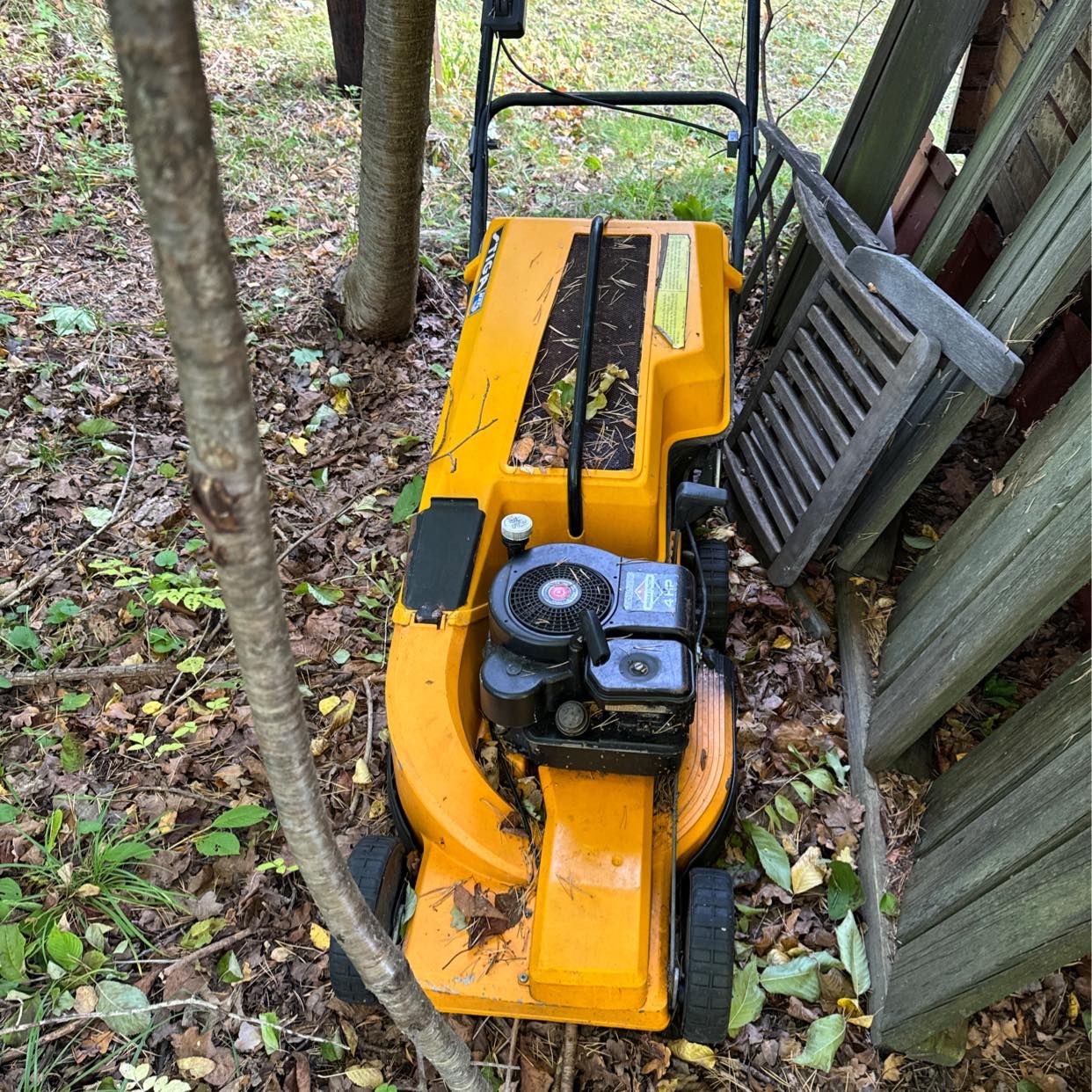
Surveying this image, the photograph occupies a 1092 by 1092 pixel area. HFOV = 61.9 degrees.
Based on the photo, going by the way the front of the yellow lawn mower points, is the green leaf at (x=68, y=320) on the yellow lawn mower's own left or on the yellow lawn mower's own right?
on the yellow lawn mower's own right

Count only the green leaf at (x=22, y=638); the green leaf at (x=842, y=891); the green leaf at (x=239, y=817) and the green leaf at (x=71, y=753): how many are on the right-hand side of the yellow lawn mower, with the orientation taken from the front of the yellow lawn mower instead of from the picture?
3

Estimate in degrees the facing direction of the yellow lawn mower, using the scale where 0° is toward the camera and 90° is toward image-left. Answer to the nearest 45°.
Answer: approximately 0°

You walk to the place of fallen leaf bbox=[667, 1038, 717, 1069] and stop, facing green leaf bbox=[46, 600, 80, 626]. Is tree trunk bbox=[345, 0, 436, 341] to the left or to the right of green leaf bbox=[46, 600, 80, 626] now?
right

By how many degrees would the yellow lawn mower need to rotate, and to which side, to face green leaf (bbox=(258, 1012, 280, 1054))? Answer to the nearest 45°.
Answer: approximately 45° to its right

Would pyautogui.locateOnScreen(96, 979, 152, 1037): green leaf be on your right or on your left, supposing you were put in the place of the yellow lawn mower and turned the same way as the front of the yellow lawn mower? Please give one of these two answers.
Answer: on your right

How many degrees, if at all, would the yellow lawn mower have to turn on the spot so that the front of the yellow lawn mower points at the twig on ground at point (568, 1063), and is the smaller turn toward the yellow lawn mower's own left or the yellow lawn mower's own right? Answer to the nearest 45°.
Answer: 0° — it already faces it

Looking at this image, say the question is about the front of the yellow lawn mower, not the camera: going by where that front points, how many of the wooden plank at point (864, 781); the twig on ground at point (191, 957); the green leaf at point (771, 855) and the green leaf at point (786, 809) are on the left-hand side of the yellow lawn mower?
3

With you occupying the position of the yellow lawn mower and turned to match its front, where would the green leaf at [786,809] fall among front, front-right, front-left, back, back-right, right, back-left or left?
left

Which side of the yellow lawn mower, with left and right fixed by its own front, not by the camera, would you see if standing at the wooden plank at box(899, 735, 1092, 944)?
left

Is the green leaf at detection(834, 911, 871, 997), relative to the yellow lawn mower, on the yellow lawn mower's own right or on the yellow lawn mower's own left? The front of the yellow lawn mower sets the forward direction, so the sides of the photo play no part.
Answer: on the yellow lawn mower's own left

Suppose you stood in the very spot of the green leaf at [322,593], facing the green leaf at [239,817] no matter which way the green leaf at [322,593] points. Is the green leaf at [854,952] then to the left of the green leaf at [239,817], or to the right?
left

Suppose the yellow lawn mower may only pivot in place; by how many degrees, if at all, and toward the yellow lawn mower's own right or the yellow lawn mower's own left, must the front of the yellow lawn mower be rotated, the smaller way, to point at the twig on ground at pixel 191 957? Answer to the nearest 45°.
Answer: approximately 45° to the yellow lawn mower's own right

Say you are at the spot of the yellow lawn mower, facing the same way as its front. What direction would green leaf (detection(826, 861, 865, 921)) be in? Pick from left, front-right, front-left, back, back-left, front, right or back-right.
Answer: left

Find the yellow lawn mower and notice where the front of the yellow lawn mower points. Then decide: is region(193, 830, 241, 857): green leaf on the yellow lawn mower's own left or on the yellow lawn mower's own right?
on the yellow lawn mower's own right

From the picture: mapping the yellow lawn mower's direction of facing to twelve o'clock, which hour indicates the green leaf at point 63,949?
The green leaf is roughly at 2 o'clock from the yellow lawn mower.

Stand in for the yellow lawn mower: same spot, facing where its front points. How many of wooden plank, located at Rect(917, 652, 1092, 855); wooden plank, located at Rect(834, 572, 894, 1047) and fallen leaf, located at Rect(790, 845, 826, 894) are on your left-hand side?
3

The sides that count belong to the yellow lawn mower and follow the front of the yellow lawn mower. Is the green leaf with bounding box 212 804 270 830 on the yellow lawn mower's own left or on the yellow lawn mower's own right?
on the yellow lawn mower's own right

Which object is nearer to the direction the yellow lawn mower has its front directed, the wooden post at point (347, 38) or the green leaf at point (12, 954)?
the green leaf
